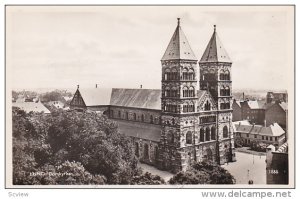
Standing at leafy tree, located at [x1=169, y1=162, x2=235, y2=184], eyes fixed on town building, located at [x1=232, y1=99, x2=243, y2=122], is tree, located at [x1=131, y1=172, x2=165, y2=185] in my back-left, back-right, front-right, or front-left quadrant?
back-left

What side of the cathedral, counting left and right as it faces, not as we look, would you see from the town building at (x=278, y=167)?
front

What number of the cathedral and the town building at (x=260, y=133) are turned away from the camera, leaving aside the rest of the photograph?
0
